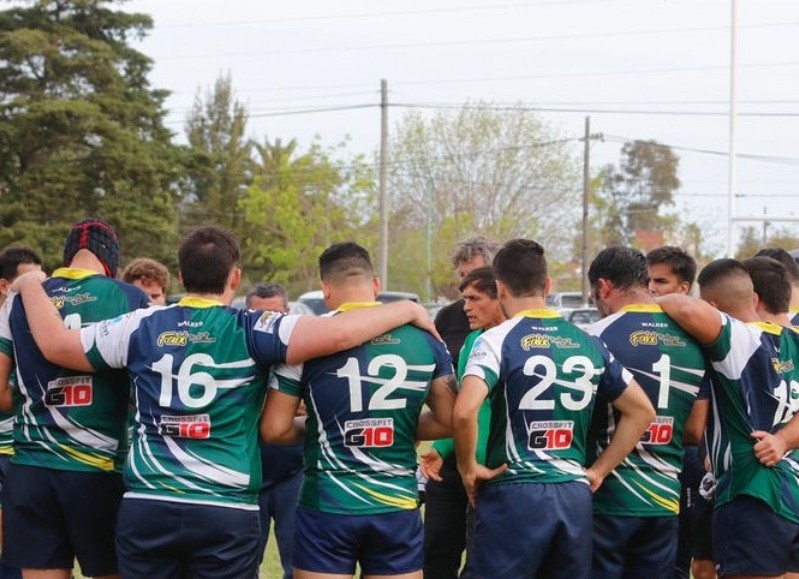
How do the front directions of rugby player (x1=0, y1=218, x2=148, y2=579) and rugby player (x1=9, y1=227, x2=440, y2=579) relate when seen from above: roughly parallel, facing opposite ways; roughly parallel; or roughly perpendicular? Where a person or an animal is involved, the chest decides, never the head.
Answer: roughly parallel

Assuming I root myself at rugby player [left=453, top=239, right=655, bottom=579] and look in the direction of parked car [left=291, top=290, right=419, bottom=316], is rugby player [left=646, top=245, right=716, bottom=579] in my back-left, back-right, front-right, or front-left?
front-right

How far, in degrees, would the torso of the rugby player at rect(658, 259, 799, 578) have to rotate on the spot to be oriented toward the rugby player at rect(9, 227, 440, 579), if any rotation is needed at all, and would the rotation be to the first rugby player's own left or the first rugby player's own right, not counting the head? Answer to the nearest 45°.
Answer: approximately 90° to the first rugby player's own left

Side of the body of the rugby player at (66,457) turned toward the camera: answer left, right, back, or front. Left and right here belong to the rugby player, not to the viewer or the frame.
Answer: back

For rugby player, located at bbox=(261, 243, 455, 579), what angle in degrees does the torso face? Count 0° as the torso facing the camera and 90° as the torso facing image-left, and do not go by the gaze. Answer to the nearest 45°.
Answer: approximately 180°

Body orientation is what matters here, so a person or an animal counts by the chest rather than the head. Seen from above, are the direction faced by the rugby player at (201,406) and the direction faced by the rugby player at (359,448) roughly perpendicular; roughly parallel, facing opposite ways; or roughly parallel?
roughly parallel

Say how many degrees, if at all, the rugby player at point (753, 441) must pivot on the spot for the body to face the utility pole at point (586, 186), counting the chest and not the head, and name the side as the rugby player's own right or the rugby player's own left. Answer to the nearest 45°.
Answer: approximately 45° to the rugby player's own right

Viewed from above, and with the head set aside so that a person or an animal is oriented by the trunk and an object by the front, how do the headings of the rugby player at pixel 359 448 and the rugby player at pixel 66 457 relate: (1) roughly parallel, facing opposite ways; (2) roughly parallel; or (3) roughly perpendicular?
roughly parallel

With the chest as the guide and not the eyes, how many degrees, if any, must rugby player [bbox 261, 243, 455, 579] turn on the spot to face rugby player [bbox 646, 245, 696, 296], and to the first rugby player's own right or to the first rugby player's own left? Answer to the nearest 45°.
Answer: approximately 45° to the first rugby player's own right

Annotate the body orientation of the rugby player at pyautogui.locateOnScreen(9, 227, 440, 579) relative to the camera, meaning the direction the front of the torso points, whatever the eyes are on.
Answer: away from the camera

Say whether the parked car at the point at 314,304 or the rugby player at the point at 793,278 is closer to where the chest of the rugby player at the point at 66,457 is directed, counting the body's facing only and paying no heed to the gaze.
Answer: the parked car

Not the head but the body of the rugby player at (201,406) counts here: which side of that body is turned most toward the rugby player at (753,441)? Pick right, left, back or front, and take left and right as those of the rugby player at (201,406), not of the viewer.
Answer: right

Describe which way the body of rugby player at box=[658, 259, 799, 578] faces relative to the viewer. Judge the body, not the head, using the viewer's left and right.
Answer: facing away from the viewer and to the left of the viewer

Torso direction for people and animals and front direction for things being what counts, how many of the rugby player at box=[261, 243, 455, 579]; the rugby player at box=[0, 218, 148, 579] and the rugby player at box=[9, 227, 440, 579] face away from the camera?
3
